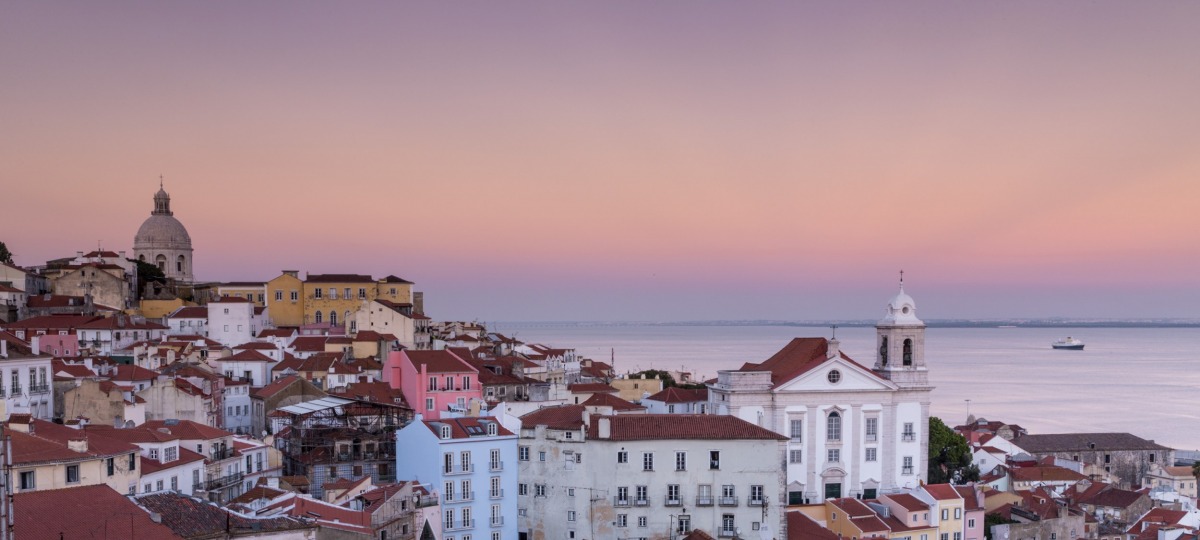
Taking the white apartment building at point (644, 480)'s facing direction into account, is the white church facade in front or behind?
behind

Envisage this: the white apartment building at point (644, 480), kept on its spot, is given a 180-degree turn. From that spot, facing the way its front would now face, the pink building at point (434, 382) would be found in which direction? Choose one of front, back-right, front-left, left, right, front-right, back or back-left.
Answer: front-left

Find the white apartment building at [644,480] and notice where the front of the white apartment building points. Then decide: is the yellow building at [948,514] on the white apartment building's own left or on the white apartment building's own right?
on the white apartment building's own left

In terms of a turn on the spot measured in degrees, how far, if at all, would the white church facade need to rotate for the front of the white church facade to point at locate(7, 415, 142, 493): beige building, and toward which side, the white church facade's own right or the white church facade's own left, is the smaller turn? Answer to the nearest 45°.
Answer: approximately 45° to the white church facade's own right

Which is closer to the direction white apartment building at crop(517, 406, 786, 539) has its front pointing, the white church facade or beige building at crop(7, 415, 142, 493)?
the beige building

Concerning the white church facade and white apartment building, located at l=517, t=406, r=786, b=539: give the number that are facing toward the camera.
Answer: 2

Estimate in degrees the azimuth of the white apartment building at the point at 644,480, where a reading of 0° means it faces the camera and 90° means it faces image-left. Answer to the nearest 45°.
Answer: approximately 0°

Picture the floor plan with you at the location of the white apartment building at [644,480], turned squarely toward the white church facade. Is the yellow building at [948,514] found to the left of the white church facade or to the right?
right

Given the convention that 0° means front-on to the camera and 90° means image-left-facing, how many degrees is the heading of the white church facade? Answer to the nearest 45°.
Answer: approximately 0°

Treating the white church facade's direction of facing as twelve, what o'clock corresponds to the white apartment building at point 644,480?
The white apartment building is roughly at 1 o'clock from the white church facade.
